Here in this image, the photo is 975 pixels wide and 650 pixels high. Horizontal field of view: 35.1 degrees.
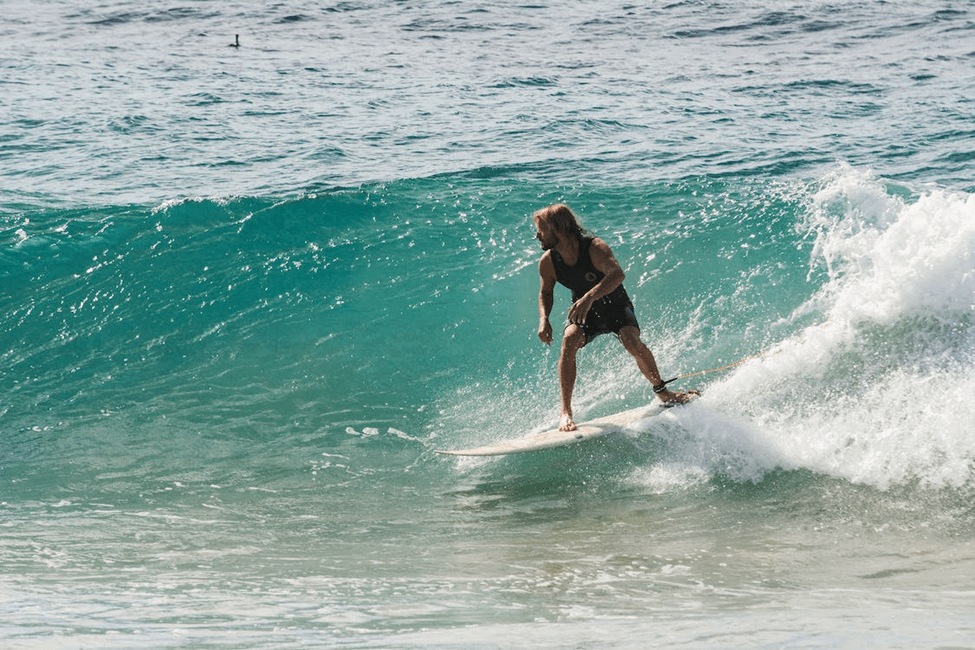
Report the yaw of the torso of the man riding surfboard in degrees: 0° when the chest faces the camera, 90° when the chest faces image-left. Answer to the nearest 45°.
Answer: approximately 45°

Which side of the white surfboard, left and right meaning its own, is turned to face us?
left

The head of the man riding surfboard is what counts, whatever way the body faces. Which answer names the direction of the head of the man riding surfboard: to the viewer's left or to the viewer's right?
to the viewer's left
